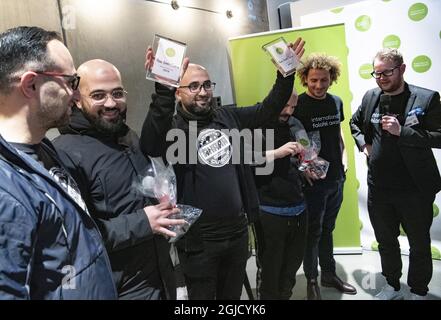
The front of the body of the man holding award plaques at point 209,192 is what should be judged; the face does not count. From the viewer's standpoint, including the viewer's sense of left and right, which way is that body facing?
facing the viewer

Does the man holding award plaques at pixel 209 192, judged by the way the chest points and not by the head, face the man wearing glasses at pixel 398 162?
no

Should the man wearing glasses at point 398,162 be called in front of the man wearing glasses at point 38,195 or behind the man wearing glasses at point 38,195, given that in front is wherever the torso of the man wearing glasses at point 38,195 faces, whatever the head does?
in front

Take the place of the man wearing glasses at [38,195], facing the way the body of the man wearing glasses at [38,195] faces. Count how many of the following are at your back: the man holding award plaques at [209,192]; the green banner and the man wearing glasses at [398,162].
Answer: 0

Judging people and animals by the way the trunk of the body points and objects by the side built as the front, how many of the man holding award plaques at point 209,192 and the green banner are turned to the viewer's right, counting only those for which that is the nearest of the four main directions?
0

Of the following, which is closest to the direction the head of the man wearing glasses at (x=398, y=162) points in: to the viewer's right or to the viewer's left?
to the viewer's left

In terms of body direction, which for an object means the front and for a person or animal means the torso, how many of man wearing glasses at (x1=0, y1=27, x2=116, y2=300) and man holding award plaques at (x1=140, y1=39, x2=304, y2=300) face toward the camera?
1

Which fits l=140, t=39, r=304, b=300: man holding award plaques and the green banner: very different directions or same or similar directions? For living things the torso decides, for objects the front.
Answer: same or similar directions

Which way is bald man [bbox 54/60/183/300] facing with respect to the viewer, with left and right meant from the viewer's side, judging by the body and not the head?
facing the viewer and to the right of the viewer

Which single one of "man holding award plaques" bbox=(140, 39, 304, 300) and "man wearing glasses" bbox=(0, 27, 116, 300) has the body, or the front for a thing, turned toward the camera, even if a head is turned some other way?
the man holding award plaques

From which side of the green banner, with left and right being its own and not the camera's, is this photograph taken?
front

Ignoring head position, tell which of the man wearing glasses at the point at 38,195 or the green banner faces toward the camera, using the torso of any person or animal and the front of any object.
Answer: the green banner

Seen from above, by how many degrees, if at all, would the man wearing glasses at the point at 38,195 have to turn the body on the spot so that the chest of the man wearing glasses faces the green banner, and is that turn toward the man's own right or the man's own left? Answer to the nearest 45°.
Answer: approximately 45° to the man's own left
